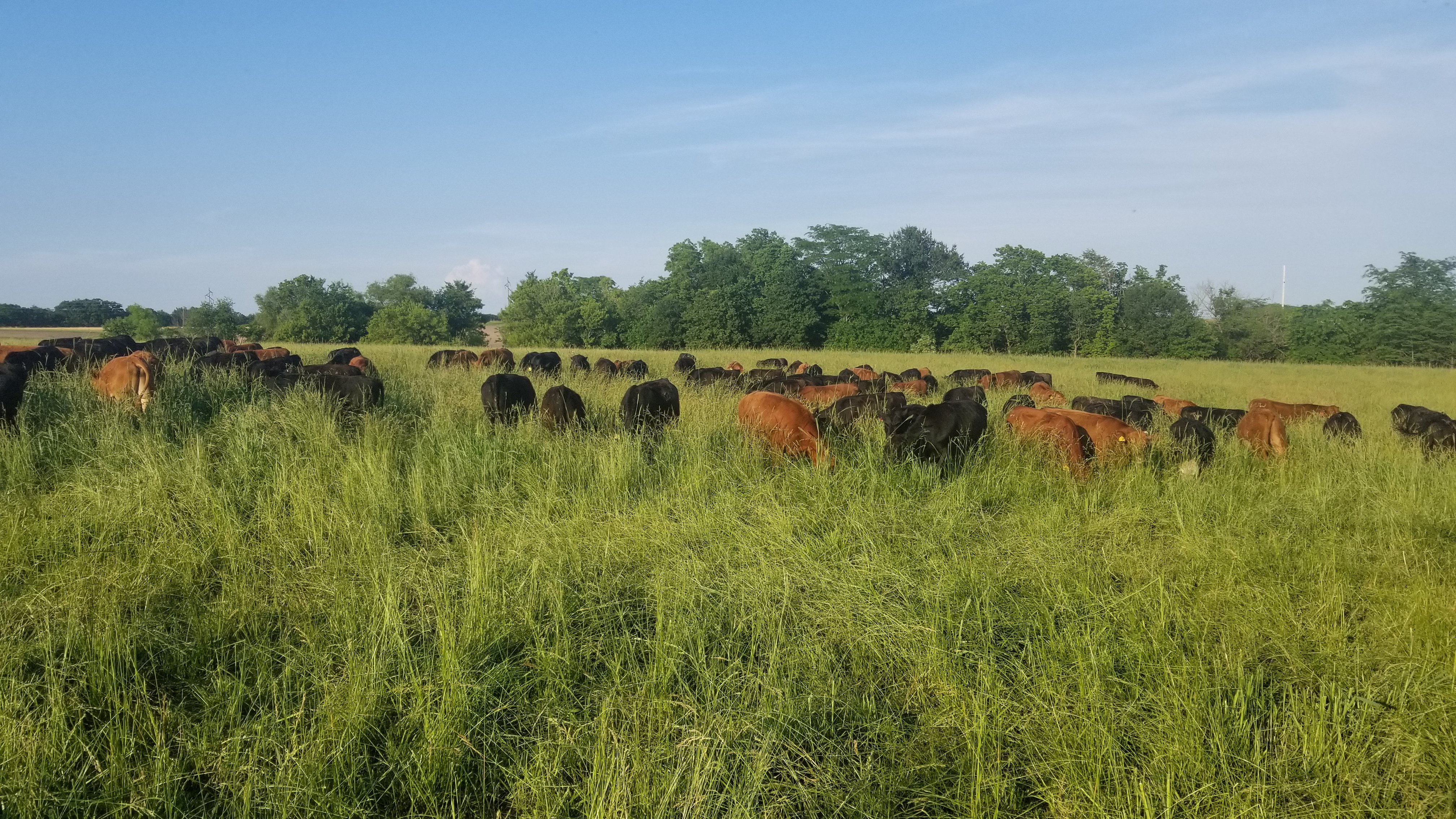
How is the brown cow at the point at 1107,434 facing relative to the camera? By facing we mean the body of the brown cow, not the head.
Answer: to the viewer's right

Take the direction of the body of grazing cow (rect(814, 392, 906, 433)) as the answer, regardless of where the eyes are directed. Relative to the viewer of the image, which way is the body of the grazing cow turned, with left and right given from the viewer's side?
facing to the left of the viewer

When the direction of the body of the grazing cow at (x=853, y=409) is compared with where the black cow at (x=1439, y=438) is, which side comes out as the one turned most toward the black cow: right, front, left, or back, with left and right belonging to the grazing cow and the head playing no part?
back

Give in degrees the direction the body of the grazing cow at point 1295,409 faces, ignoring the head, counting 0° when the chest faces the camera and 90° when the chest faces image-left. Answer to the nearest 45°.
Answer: approximately 270°

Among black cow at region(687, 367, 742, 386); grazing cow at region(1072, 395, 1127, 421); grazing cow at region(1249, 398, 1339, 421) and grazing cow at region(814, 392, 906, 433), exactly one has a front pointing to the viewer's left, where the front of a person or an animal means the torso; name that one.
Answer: grazing cow at region(814, 392, 906, 433)

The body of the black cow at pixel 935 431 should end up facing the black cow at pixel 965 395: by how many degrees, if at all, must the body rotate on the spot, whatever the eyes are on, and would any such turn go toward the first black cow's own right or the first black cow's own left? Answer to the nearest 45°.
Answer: approximately 135° to the first black cow's own right

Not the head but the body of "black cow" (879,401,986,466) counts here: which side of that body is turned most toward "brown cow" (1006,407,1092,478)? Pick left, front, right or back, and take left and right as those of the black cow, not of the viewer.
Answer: back
